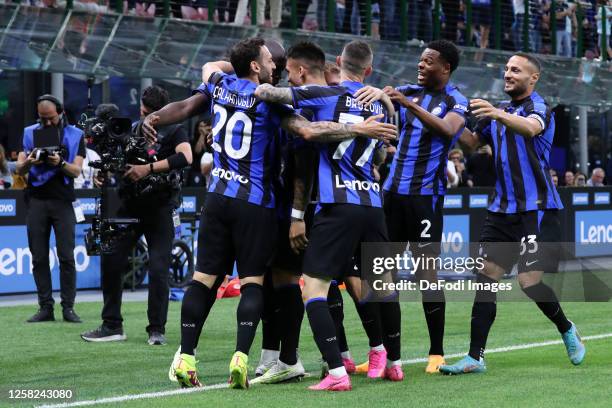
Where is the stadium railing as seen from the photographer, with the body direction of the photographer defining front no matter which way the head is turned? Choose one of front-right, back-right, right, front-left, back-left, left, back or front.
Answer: back-left

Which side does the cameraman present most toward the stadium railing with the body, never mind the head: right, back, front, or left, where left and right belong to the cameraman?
back

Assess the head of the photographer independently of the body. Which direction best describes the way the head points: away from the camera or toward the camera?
toward the camera

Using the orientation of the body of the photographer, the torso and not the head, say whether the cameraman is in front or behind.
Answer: in front

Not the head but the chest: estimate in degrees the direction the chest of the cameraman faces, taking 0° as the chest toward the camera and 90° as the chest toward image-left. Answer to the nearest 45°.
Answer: approximately 45°

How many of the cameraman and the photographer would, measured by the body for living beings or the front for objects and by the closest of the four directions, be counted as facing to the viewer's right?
0

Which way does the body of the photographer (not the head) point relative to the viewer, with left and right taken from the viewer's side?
facing the viewer
